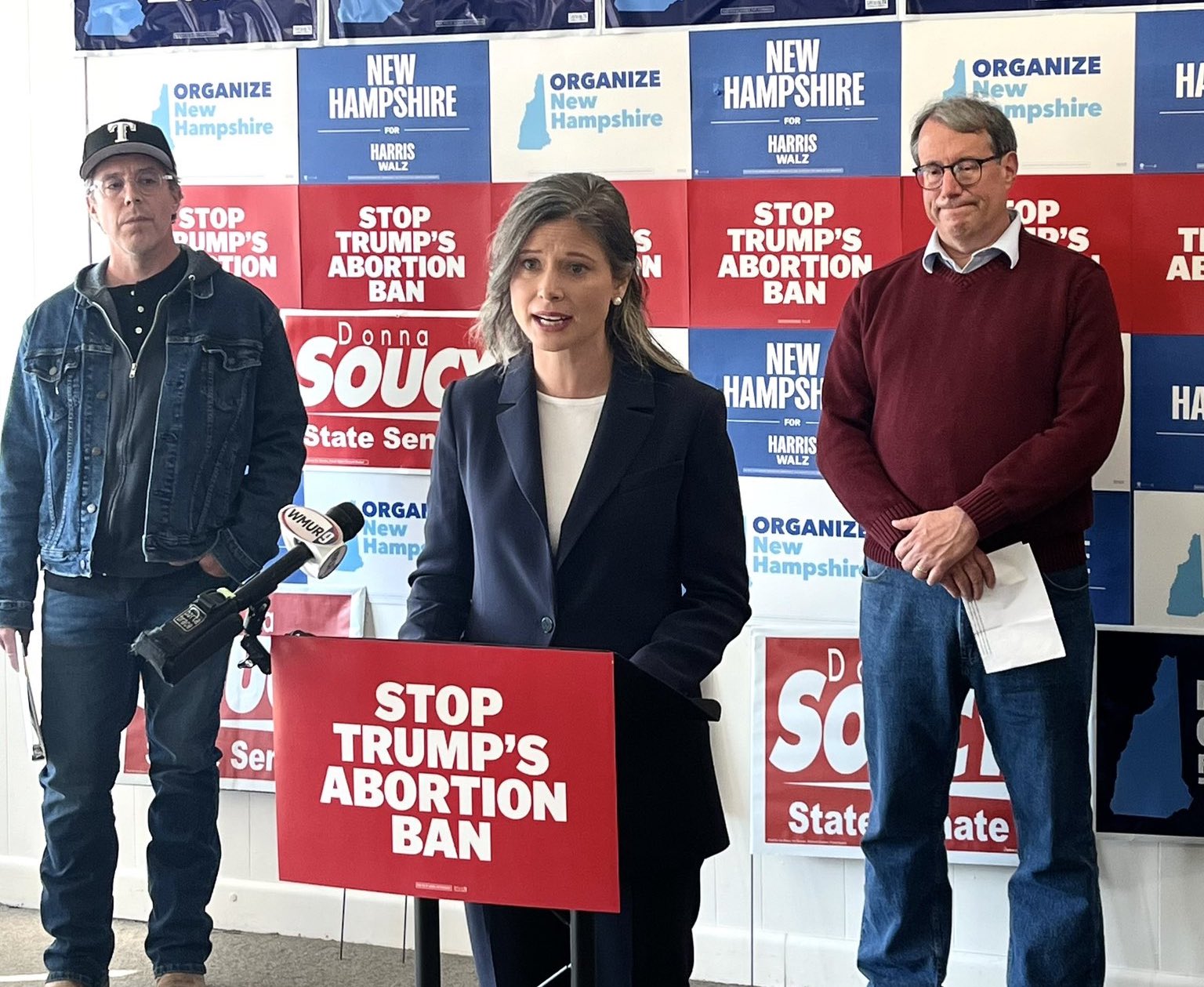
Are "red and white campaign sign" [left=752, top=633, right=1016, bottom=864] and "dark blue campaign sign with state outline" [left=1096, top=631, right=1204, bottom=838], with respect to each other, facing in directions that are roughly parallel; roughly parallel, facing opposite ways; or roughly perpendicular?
roughly parallel

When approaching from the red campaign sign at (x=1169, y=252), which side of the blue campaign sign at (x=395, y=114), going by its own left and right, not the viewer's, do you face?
left

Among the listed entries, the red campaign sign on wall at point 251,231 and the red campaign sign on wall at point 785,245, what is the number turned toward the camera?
2

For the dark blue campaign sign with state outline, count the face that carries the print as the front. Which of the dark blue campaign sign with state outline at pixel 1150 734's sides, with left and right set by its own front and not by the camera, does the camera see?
front

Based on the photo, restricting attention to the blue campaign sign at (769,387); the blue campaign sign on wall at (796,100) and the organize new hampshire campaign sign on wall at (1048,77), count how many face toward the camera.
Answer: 3

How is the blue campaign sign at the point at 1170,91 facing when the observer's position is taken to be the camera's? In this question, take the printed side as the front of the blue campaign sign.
facing the viewer

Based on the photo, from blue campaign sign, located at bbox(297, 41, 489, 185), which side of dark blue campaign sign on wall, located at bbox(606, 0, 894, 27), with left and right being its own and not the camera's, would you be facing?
right

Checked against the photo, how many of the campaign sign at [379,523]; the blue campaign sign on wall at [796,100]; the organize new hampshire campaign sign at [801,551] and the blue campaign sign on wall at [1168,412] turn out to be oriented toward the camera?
4

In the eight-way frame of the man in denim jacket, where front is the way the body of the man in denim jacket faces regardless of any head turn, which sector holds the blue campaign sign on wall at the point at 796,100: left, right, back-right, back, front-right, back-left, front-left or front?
left

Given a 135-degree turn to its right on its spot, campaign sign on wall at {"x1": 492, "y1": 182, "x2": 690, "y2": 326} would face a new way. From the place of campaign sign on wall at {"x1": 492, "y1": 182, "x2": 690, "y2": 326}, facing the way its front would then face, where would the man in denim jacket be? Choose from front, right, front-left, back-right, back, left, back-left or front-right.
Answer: front-left

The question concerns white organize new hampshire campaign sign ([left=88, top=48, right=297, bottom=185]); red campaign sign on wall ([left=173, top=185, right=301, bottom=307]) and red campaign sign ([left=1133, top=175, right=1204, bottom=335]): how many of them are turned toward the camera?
3
